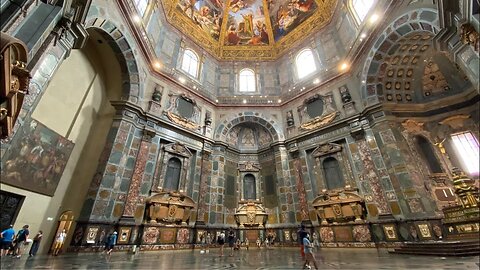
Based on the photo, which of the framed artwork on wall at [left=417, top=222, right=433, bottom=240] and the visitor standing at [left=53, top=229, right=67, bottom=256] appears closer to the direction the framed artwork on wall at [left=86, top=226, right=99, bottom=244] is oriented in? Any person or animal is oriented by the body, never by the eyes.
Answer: the framed artwork on wall

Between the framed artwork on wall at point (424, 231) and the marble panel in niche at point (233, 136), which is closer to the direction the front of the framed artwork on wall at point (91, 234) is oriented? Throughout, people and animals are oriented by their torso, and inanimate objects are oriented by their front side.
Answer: the framed artwork on wall

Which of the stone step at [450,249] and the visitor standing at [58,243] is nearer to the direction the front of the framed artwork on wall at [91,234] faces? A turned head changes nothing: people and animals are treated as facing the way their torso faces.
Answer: the stone step

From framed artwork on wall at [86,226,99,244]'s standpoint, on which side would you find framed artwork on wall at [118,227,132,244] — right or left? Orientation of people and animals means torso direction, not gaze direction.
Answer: on its left

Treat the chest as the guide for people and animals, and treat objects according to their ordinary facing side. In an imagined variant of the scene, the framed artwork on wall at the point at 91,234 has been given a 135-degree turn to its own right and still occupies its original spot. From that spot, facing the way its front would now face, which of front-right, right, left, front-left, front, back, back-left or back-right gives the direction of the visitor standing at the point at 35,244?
front

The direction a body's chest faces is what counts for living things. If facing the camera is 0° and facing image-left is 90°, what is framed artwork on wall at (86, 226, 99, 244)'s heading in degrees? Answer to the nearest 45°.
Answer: approximately 315°

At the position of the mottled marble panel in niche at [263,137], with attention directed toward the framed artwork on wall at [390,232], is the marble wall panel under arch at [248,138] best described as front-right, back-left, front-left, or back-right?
back-right

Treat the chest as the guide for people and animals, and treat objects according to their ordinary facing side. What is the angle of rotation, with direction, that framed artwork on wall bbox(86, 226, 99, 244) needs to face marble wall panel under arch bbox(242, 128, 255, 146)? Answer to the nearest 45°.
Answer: approximately 45° to its left
